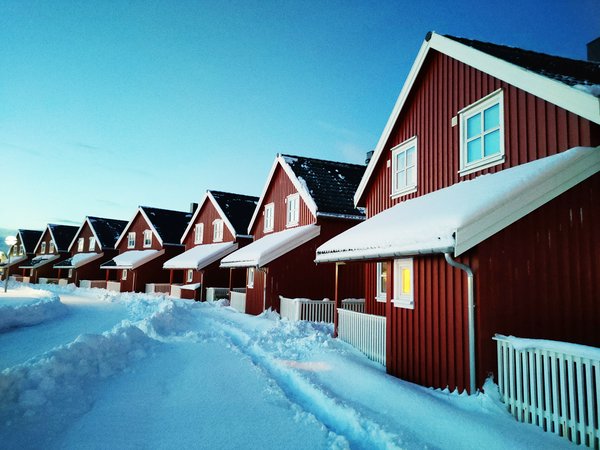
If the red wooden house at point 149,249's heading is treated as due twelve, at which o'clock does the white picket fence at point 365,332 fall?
The white picket fence is roughly at 10 o'clock from the red wooden house.

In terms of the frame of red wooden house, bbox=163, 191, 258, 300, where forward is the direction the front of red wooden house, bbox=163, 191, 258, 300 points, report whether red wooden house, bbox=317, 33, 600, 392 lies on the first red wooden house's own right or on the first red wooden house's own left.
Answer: on the first red wooden house's own left

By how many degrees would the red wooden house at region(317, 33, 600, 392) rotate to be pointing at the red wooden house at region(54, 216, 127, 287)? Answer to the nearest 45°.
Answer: approximately 90° to its right

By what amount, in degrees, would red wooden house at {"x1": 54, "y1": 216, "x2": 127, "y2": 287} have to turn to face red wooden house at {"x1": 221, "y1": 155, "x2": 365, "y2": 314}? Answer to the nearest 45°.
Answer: approximately 45° to its left

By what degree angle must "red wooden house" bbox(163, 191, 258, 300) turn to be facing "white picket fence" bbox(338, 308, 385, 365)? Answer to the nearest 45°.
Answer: approximately 45° to its left

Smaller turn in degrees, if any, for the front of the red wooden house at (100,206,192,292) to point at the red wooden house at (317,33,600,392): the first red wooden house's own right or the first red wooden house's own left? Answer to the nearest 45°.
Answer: approximately 45° to the first red wooden house's own left

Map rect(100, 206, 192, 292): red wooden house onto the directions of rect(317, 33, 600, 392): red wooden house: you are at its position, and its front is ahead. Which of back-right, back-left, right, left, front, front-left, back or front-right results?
right

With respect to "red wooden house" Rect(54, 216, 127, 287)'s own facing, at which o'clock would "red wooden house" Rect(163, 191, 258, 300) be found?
"red wooden house" Rect(163, 191, 258, 300) is roughly at 10 o'clock from "red wooden house" Rect(54, 216, 127, 287).

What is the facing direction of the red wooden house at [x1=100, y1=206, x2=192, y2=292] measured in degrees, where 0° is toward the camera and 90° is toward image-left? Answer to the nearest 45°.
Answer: approximately 45°
